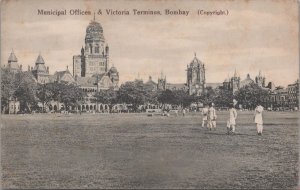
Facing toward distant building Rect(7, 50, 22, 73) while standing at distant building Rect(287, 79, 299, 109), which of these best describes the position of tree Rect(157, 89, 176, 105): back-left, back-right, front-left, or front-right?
front-right
